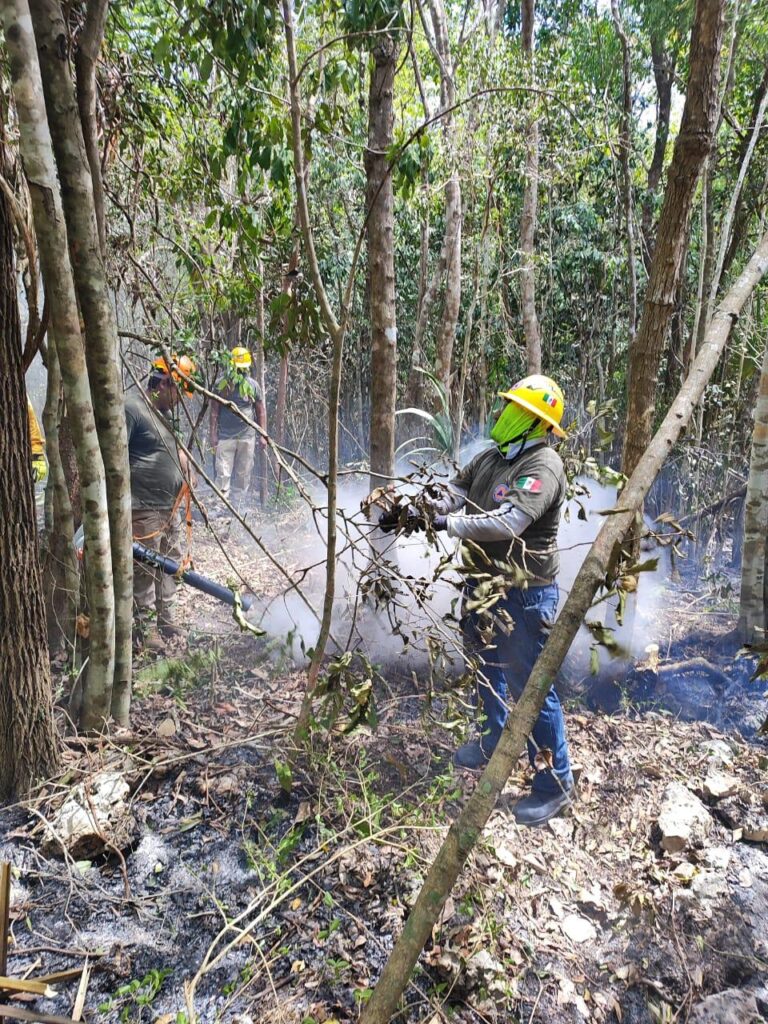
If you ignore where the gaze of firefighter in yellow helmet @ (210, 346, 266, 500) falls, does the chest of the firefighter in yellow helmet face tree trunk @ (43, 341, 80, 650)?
yes

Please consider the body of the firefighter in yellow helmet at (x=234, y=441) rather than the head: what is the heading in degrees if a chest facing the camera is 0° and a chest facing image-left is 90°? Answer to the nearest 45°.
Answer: approximately 0°

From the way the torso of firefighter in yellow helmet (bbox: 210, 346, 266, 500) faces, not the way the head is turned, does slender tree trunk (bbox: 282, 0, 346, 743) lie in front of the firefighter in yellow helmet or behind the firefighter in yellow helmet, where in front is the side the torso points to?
in front

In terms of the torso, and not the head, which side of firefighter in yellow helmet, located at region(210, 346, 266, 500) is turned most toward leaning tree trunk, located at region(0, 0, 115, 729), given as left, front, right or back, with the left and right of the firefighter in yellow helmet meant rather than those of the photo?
front

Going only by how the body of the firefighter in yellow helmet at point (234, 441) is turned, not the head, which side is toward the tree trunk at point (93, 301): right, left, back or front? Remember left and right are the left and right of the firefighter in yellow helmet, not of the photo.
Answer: front

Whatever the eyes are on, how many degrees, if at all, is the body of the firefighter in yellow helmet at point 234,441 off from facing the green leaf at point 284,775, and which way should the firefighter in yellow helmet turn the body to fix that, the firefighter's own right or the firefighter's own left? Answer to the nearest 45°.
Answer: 0° — they already face it

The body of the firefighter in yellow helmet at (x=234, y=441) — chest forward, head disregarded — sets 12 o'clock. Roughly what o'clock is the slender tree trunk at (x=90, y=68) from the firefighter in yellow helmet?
The slender tree trunk is roughly at 12 o'clock from the firefighter in yellow helmet.

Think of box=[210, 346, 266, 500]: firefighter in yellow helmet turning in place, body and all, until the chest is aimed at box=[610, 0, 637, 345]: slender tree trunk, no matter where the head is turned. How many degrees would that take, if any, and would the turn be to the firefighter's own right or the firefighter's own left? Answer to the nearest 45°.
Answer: approximately 45° to the firefighter's own left

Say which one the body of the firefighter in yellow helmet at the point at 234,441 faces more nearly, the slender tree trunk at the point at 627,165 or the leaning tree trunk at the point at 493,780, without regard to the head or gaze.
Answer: the leaning tree trunk
